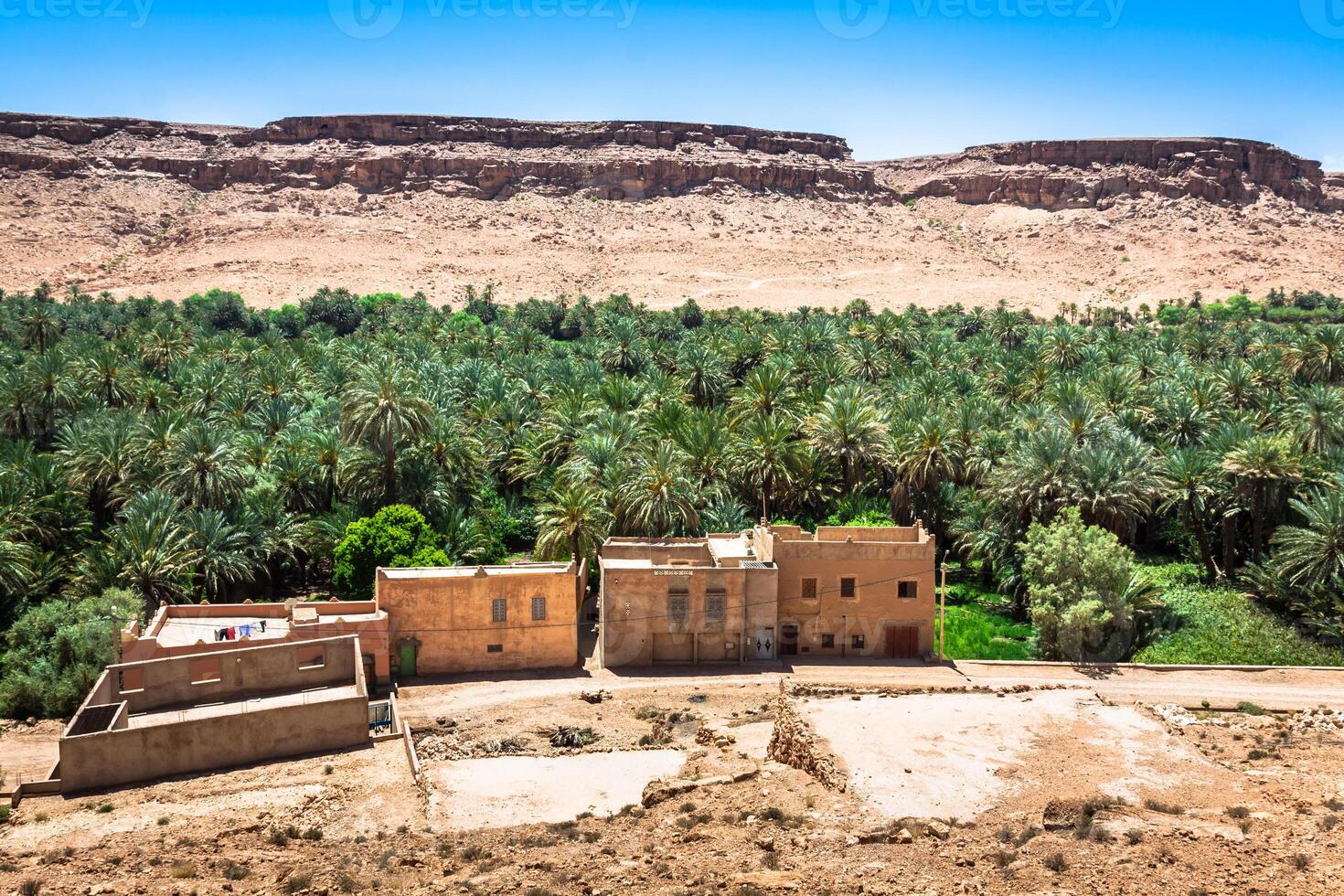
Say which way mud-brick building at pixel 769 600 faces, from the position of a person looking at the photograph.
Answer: facing the viewer

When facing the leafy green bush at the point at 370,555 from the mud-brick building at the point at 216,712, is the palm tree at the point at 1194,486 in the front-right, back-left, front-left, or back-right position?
front-right

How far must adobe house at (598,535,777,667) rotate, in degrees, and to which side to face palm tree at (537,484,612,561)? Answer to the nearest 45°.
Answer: approximately 135° to its right

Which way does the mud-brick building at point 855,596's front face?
toward the camera

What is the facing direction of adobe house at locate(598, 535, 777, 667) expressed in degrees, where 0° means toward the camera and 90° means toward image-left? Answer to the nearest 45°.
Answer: approximately 0°

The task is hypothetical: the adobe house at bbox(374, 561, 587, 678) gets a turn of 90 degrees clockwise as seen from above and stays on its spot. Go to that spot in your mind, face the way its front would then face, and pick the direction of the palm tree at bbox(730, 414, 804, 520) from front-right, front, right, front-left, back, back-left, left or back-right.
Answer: back-right

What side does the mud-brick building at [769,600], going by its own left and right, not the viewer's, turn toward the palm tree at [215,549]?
right

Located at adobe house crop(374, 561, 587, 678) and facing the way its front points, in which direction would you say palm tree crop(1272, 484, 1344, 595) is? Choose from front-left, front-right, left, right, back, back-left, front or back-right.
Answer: left
